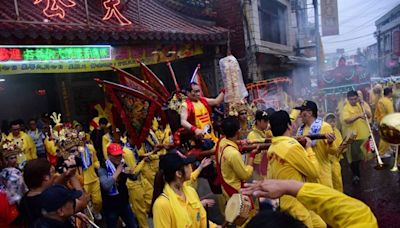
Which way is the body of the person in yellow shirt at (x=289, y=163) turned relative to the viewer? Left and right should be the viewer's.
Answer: facing away from the viewer and to the right of the viewer

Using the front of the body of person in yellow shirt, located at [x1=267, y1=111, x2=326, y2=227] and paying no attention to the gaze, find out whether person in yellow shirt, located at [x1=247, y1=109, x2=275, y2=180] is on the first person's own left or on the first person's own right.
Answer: on the first person's own left

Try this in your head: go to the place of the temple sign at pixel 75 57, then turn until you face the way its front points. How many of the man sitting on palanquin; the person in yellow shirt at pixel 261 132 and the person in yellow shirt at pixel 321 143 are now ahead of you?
3

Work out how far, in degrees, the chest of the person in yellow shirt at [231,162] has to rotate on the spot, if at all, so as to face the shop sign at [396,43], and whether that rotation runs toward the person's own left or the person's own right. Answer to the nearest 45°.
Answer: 0° — they already face it

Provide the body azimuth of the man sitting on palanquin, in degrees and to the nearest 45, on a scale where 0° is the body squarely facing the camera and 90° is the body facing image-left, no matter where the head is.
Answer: approximately 315°

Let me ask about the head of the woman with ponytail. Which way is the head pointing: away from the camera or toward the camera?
away from the camera

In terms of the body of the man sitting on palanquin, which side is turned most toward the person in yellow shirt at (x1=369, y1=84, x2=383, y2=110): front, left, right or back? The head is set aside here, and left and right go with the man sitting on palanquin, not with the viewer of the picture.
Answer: left
